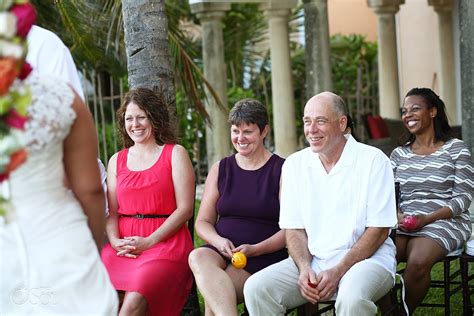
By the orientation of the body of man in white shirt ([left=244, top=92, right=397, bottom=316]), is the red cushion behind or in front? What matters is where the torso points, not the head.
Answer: behind

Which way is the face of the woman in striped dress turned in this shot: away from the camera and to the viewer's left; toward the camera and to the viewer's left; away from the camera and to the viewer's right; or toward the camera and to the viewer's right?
toward the camera and to the viewer's left

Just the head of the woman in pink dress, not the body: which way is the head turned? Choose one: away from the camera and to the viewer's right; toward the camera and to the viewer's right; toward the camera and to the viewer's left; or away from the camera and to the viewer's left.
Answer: toward the camera and to the viewer's left

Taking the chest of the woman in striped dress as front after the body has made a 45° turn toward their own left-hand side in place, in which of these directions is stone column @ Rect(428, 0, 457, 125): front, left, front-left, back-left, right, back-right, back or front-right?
back

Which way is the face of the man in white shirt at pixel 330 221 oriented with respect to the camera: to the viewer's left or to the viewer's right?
to the viewer's left

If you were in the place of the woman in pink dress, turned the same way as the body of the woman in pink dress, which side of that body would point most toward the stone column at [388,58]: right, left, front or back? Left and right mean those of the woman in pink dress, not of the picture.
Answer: back

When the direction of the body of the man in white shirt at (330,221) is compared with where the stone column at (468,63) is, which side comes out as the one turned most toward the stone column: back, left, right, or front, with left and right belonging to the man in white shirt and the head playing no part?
back

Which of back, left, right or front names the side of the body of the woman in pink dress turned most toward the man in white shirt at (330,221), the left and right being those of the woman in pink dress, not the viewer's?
left

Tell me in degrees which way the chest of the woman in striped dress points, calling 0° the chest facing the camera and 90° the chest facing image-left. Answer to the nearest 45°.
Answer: approximately 45°

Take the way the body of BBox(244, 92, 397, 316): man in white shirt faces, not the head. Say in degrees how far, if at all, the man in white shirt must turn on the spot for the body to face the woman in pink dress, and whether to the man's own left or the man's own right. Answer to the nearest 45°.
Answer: approximately 45° to the man's own right
